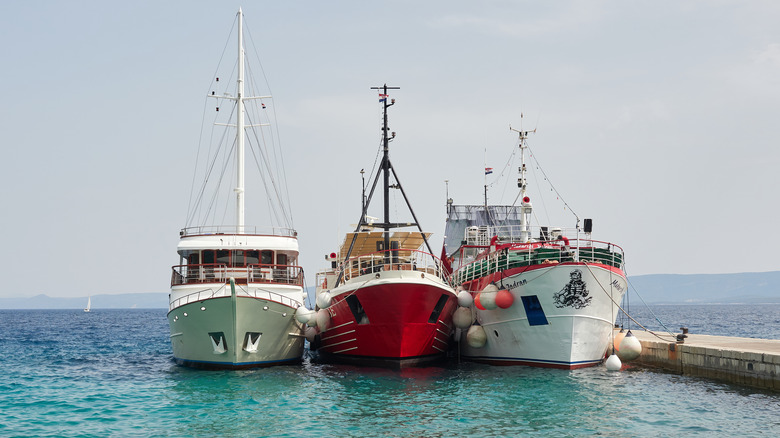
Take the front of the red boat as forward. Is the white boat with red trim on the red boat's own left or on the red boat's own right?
on the red boat's own left

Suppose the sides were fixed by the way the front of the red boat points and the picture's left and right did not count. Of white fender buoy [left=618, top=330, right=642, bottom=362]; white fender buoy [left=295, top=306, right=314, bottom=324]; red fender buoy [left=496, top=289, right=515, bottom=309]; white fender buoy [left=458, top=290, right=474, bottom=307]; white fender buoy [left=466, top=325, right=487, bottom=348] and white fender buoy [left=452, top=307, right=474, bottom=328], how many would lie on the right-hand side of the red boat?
1

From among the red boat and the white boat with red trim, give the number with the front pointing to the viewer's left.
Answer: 0

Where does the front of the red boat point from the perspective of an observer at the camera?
facing the viewer

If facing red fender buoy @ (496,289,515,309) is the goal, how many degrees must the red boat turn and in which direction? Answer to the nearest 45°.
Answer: approximately 90° to its left

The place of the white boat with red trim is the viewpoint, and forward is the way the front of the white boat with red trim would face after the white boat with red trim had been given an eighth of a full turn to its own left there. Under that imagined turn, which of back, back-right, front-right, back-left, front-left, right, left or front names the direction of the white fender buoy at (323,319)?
back

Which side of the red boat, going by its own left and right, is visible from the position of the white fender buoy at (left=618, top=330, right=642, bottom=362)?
left

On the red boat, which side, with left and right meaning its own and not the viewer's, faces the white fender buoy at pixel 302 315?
right
